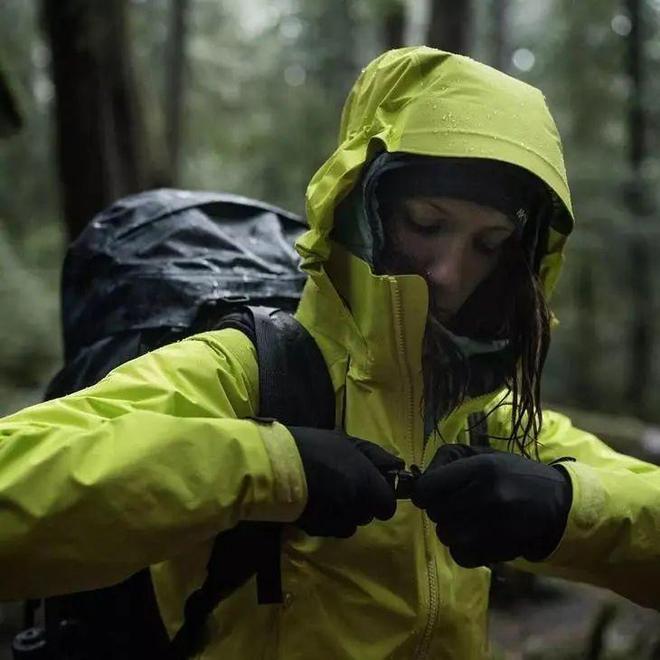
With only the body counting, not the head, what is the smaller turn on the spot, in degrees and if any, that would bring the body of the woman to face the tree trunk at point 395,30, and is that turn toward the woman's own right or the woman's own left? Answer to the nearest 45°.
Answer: approximately 135° to the woman's own left

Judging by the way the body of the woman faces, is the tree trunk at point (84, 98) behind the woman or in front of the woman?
behind

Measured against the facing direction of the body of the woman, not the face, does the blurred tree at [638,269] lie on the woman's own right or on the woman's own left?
on the woman's own left

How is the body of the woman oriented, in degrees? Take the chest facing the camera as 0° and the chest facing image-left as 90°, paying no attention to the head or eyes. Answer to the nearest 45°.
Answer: approximately 315°

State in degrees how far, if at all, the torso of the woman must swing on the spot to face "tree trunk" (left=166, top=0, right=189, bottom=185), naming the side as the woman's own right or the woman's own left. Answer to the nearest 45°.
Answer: approximately 135° to the woman's own left

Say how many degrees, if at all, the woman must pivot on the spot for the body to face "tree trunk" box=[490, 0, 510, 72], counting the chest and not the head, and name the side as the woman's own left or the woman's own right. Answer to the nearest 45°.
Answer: approximately 135° to the woman's own left

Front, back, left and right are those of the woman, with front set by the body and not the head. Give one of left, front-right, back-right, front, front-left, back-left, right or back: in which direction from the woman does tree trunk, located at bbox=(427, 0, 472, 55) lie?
back-left

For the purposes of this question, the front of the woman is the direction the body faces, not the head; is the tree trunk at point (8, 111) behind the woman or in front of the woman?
behind
